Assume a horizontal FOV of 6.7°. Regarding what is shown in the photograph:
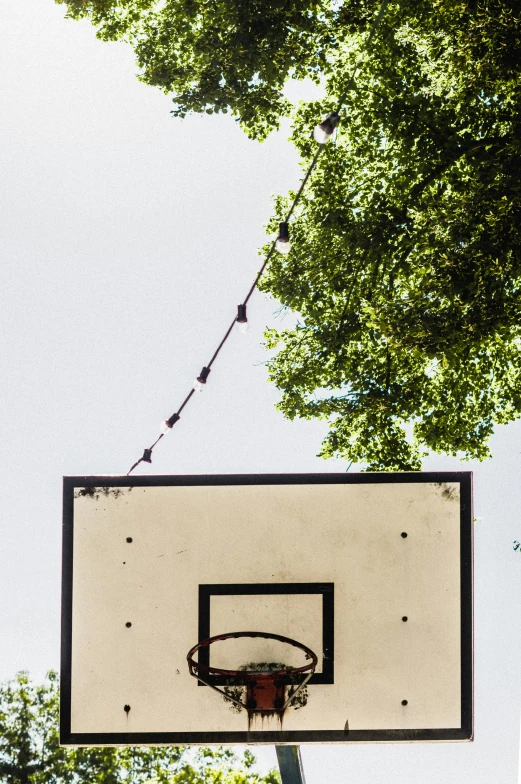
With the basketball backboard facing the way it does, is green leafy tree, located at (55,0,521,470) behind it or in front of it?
behind

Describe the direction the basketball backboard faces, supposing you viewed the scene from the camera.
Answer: facing the viewer

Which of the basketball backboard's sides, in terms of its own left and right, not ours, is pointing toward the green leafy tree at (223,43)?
back

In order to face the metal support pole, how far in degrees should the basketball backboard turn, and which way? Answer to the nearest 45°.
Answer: approximately 180°
